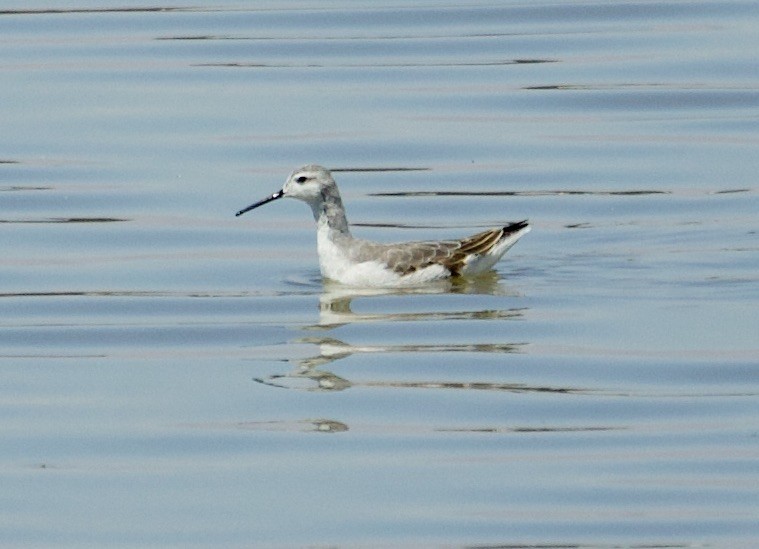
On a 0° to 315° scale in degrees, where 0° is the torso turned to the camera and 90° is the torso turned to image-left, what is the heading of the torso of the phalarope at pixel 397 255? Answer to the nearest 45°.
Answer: approximately 90°
